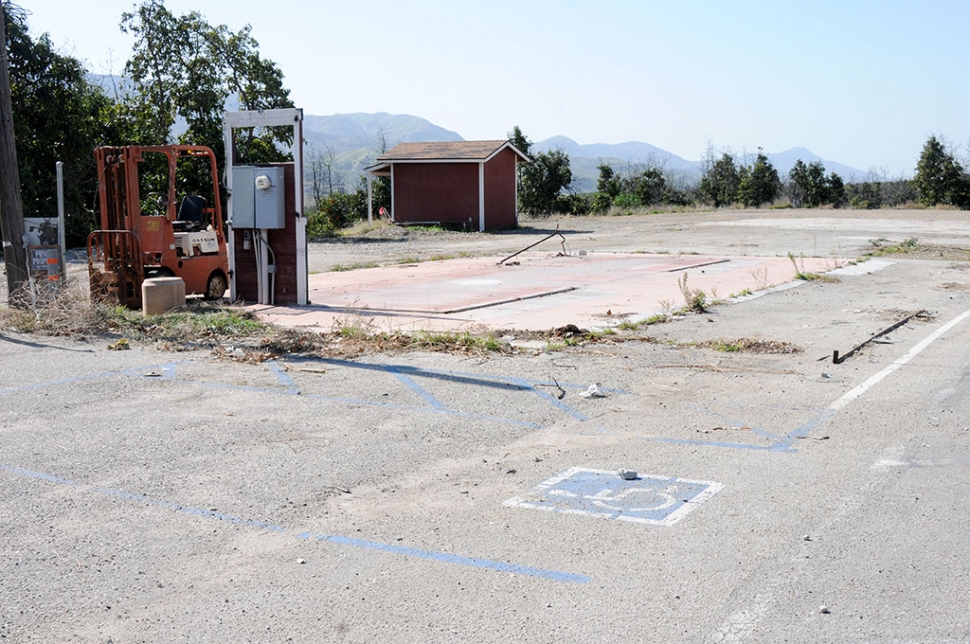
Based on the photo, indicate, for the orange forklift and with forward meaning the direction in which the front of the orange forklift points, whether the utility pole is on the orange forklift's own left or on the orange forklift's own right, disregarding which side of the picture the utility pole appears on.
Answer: on the orange forklift's own right

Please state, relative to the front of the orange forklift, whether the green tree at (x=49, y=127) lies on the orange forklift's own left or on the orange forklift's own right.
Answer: on the orange forklift's own right

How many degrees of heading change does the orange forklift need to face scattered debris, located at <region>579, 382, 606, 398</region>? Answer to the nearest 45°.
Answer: approximately 90° to its left

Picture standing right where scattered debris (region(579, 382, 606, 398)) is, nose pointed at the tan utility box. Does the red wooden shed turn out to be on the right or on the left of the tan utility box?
right

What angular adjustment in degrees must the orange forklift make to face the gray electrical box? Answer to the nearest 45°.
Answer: approximately 135° to its left

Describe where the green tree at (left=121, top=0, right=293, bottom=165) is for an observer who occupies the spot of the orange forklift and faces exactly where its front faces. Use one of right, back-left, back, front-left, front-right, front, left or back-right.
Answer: back-right

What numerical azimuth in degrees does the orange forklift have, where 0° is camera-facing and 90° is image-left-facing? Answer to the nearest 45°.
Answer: approximately 45°

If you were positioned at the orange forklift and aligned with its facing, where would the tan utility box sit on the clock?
The tan utility box is roughly at 10 o'clock from the orange forklift.
